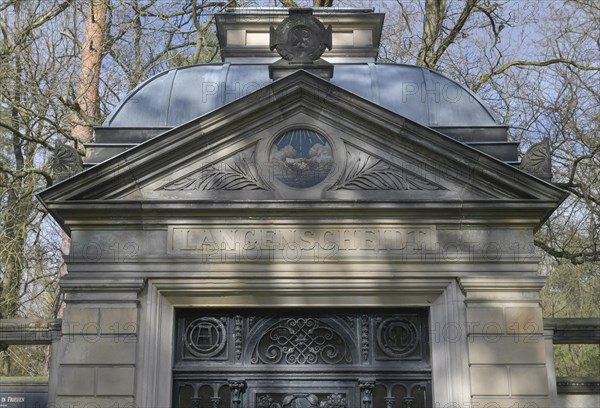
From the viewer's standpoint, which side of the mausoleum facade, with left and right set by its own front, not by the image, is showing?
front
